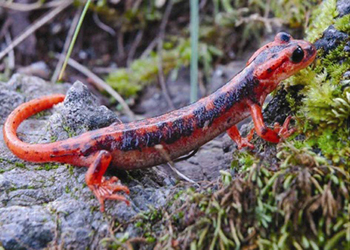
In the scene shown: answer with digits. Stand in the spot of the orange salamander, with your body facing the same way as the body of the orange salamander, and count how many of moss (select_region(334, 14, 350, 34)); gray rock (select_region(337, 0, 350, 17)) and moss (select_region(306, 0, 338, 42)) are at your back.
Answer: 0

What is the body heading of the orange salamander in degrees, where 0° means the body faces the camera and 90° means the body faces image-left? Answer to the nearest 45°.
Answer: approximately 270°

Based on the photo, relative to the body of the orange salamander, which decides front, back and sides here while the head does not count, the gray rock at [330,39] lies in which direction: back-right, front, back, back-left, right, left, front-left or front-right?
front

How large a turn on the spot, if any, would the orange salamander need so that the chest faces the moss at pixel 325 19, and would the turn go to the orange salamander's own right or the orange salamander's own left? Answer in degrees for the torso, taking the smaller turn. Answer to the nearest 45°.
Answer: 0° — it already faces it

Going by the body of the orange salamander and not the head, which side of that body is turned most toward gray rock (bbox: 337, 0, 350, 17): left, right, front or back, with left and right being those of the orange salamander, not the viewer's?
front
